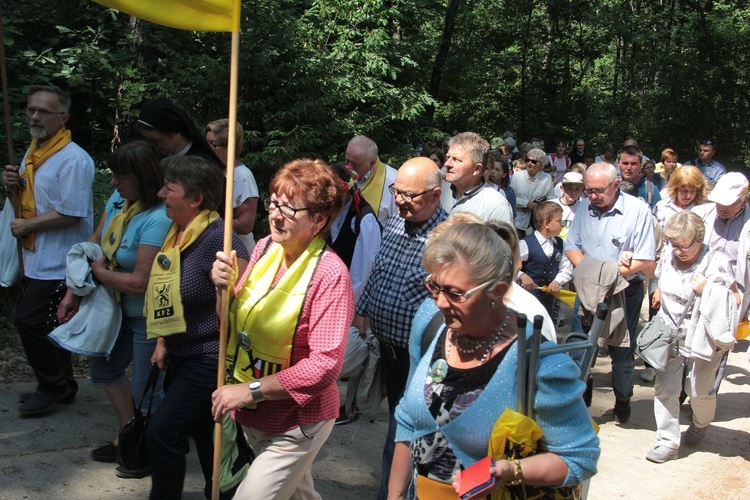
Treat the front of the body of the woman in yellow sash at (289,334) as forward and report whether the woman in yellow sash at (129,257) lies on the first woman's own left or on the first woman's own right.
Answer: on the first woman's own right

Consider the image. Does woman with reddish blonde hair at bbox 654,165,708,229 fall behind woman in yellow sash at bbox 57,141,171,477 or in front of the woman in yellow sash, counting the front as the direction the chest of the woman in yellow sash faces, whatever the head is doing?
behind

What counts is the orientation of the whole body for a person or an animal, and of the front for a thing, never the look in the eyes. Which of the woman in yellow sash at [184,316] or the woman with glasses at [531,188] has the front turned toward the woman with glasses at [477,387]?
the woman with glasses at [531,188]

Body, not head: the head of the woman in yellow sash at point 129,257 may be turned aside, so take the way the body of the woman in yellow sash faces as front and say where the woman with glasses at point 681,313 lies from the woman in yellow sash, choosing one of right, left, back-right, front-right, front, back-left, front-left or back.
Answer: back-left

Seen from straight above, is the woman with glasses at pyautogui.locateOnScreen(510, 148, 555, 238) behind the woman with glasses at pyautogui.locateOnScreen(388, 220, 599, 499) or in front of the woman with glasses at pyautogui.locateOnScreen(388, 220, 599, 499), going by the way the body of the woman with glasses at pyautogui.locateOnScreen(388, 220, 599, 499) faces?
behind

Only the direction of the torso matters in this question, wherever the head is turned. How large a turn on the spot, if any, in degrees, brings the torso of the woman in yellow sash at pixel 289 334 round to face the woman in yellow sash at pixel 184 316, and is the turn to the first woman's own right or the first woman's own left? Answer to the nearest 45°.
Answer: approximately 90° to the first woman's own right

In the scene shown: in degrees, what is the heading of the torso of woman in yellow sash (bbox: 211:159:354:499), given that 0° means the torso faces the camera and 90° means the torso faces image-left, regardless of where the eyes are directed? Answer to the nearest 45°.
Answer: approximately 45°

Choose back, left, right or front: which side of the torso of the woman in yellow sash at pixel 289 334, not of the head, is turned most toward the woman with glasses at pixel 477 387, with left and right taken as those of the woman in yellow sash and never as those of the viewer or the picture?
left

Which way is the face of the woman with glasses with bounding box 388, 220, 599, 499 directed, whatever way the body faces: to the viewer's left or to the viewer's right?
to the viewer's left

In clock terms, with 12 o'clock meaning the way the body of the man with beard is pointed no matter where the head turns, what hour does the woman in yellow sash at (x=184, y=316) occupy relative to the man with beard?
The woman in yellow sash is roughly at 10 o'clock from the man with beard.

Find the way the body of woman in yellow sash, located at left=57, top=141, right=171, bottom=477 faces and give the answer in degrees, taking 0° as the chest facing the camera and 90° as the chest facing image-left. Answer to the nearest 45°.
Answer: approximately 45°

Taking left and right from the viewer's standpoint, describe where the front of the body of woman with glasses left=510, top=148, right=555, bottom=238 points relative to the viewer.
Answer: facing the viewer
